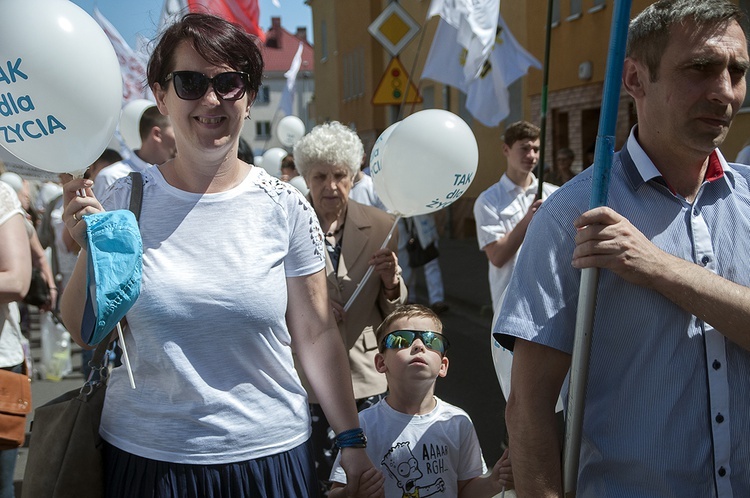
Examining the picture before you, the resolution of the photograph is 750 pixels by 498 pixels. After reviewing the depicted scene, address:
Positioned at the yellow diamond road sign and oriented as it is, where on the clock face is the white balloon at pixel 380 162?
The white balloon is roughly at 12 o'clock from the yellow diamond road sign.

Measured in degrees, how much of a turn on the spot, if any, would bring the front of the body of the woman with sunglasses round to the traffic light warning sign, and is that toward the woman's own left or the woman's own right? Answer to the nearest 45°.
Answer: approximately 180°

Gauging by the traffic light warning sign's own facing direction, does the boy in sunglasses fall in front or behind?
in front

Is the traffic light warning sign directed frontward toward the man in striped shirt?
yes

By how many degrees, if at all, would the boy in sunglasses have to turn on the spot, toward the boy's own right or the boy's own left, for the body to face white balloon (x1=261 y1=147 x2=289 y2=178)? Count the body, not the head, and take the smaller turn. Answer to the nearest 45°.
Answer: approximately 180°

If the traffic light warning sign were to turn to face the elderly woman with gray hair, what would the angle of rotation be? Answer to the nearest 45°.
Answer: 0° — it already faces them

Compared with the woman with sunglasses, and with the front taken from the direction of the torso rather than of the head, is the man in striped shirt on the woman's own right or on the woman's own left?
on the woman's own left

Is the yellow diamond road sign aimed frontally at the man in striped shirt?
yes
